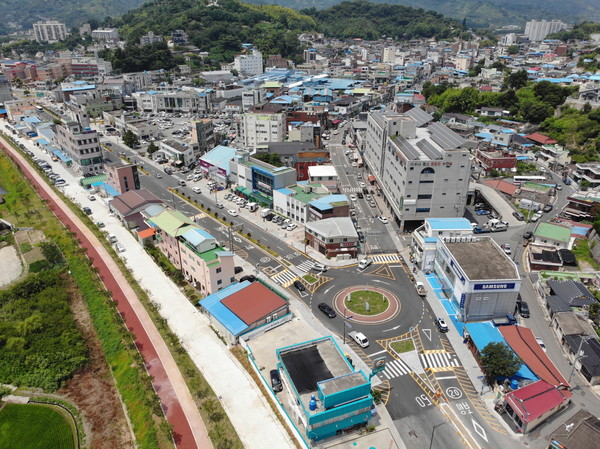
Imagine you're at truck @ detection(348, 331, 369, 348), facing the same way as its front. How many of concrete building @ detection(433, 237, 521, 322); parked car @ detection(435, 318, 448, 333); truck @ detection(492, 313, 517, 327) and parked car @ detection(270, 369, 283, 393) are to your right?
1

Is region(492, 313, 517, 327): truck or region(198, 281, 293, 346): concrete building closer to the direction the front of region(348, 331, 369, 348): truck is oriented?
the truck

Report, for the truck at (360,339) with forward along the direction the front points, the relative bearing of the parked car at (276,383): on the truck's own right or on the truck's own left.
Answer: on the truck's own right

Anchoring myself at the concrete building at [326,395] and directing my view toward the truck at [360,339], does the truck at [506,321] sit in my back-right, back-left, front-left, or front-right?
front-right

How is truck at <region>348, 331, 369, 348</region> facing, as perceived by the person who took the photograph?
facing the viewer and to the right of the viewer

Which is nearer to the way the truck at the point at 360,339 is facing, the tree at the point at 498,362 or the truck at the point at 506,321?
the tree

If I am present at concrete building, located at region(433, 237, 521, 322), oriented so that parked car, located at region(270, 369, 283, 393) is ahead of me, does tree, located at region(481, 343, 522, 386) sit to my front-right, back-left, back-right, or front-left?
front-left

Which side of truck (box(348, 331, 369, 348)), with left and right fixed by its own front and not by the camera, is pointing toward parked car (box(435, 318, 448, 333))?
left

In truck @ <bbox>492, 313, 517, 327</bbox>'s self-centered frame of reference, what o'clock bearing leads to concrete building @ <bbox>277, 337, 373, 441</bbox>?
The concrete building is roughly at 4 o'clock from the truck.

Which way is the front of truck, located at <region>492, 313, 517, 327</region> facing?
to the viewer's right

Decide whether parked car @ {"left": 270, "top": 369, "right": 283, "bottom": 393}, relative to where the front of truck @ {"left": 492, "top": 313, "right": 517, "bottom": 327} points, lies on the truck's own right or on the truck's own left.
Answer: on the truck's own right

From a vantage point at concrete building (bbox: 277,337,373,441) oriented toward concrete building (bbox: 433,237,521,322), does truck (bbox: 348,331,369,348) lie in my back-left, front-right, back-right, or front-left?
front-left

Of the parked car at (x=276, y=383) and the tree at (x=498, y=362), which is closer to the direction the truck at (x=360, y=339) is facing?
the tree

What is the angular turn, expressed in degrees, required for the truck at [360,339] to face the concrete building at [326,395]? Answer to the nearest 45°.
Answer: approximately 45° to its right

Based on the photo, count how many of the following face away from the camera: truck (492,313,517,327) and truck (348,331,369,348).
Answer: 0

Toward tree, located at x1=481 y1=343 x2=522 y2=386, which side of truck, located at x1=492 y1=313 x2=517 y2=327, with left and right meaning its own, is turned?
right
